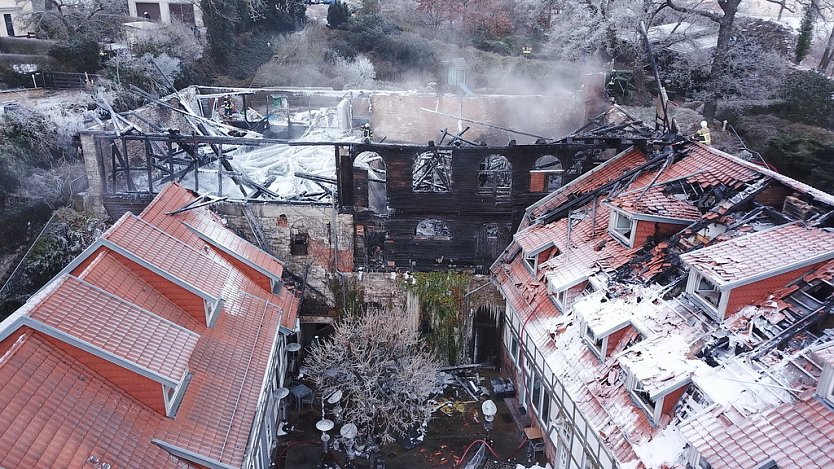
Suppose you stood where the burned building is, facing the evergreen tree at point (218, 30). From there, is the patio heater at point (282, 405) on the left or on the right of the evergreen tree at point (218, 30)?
left

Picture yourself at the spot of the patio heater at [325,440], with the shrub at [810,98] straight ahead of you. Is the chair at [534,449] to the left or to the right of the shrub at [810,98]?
right

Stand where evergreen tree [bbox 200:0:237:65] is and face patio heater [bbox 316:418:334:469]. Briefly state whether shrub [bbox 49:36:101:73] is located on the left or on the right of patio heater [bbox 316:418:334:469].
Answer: right

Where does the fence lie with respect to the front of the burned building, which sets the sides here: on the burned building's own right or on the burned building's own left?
on the burned building's own right

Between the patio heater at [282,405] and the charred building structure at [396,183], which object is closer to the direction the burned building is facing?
the patio heater
